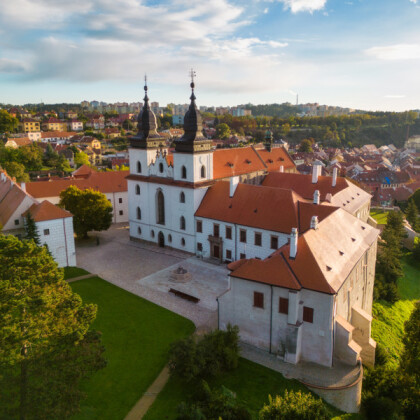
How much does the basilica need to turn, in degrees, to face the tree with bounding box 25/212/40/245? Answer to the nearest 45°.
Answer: approximately 45° to its right

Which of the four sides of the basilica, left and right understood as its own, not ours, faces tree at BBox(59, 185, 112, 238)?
right

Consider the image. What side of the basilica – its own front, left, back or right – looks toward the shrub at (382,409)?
left

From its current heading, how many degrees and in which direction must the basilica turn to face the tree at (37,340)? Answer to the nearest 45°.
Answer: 0° — it already faces it

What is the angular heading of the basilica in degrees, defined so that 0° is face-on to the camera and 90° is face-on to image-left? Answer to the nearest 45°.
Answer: approximately 45°

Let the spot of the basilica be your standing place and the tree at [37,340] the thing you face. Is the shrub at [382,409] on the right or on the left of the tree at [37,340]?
left
